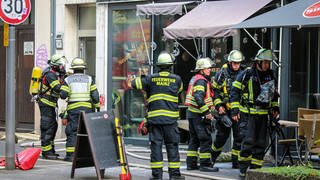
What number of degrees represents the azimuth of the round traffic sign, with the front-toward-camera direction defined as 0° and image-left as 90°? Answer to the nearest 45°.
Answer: approximately 0°

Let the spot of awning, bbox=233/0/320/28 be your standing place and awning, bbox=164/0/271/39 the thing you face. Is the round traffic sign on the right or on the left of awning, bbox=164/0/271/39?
left

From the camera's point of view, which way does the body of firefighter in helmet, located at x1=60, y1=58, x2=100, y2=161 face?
away from the camera

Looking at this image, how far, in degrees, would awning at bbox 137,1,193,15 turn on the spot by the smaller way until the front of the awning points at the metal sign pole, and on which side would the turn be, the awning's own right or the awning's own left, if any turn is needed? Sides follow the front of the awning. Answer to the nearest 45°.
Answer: approximately 45° to the awning's own right

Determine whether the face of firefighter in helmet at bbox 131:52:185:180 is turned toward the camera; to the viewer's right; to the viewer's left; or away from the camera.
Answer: away from the camera

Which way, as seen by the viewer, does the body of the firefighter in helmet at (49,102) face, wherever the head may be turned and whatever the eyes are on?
to the viewer's right

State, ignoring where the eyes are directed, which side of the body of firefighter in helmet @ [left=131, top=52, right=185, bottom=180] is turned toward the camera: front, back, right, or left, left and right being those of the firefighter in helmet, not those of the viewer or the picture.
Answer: back
